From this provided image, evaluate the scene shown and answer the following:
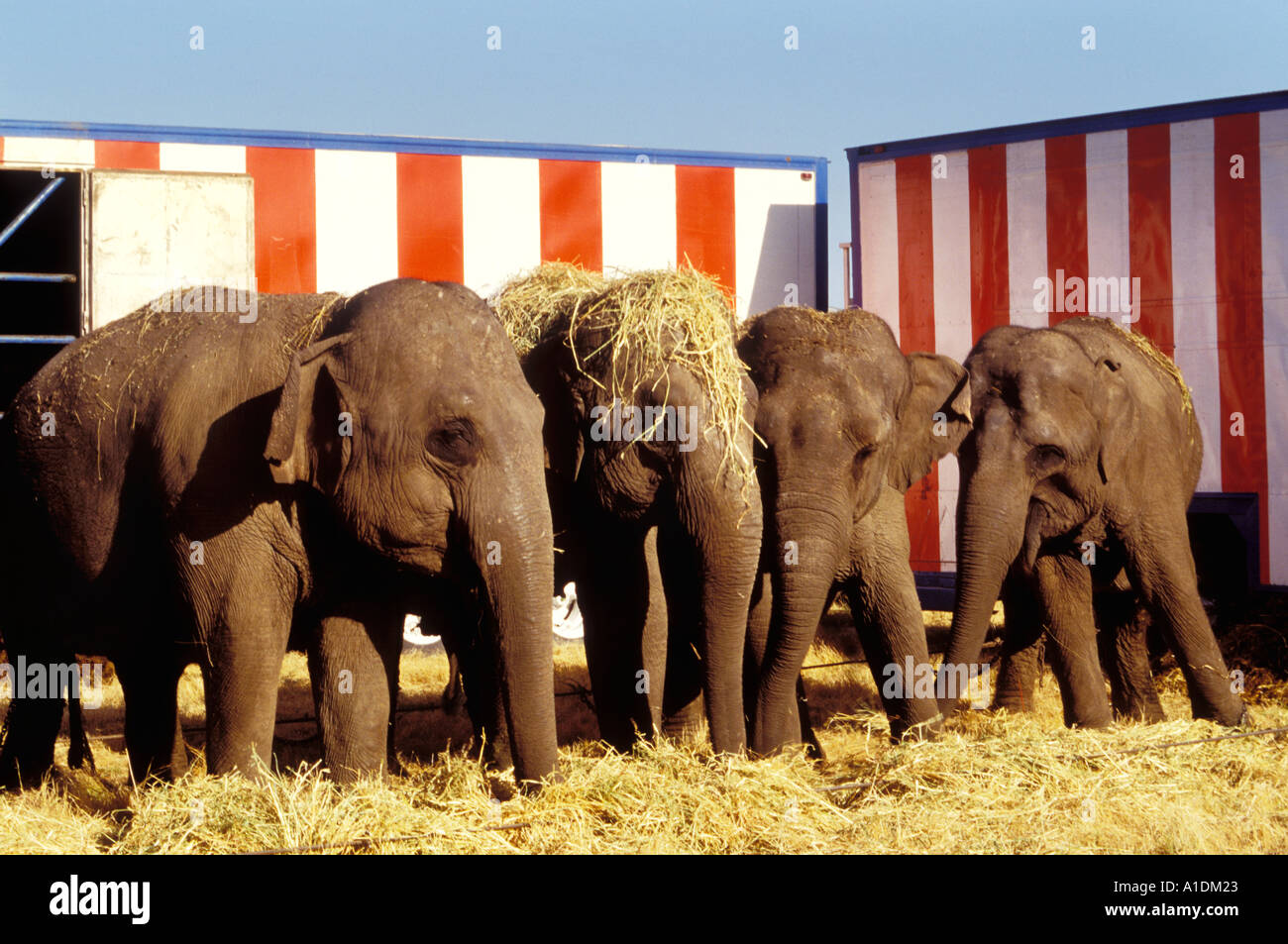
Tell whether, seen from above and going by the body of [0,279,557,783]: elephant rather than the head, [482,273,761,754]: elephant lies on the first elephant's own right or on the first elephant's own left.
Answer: on the first elephant's own left

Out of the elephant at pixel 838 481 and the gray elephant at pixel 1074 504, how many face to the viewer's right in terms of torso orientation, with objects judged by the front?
0

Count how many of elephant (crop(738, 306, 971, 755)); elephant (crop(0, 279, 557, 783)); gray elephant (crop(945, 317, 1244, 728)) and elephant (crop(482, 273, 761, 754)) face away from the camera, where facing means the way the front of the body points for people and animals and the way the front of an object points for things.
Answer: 0

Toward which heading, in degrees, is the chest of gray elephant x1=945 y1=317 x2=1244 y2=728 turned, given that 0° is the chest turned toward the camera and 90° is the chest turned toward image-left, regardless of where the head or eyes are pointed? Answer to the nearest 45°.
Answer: approximately 45°

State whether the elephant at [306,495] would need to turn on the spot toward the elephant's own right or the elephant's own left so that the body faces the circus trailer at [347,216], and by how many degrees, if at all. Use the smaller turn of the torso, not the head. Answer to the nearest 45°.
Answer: approximately 135° to the elephant's own left

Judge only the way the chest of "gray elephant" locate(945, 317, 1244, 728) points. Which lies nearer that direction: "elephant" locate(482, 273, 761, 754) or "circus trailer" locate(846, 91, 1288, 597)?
the elephant

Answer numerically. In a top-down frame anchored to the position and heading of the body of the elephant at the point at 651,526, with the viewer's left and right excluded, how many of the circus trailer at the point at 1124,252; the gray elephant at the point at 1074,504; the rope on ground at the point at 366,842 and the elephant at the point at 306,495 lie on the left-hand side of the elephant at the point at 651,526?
2

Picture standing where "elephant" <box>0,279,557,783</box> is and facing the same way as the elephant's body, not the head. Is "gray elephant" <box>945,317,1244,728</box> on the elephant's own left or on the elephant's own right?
on the elephant's own left

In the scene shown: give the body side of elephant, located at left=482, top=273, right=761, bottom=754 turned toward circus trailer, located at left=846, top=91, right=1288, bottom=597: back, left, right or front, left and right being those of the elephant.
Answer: left

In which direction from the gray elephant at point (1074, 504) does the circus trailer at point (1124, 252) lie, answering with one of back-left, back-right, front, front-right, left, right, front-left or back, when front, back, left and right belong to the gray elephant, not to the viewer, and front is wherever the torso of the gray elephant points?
back-right

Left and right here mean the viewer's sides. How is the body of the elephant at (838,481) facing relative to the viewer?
facing the viewer

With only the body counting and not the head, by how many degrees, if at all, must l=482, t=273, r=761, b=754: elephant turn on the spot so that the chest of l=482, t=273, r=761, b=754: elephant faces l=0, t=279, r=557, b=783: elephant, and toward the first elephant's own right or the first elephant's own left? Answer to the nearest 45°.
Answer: approximately 90° to the first elephant's own right

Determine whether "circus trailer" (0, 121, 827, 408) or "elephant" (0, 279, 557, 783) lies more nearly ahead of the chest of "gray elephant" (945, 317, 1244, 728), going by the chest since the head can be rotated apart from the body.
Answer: the elephant
